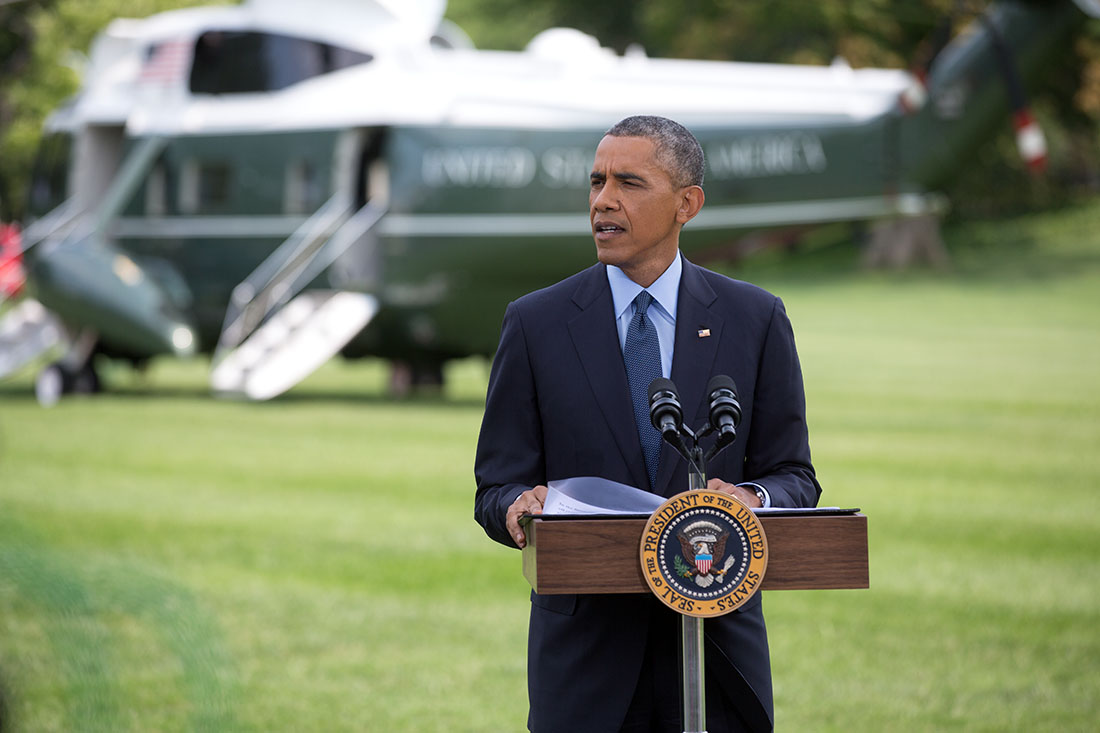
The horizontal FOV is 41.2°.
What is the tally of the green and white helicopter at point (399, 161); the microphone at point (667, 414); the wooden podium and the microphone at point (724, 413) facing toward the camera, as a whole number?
1

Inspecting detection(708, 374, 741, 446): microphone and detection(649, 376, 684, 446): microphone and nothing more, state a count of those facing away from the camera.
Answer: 2

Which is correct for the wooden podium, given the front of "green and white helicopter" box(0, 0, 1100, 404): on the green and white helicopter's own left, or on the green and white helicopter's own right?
on the green and white helicopter's own left

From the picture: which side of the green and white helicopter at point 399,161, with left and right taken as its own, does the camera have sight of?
left

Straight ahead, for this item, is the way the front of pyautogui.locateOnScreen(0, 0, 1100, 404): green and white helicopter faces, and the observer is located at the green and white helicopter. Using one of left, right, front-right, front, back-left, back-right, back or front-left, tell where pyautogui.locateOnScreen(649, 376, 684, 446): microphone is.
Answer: left

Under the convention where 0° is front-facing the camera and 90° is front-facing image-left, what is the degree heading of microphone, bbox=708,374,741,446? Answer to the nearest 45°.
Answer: approximately 180°

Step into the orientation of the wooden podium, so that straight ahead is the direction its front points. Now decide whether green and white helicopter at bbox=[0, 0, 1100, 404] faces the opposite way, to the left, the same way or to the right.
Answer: to the right

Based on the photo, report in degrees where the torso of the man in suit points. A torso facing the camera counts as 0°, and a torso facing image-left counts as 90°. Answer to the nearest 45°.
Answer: approximately 0°

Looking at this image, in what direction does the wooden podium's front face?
toward the camera

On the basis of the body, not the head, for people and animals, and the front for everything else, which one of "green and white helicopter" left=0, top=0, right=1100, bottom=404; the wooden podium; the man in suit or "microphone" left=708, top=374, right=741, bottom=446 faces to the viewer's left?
the green and white helicopter

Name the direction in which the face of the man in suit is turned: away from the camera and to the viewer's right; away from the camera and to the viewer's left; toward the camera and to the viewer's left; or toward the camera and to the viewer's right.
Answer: toward the camera and to the viewer's left

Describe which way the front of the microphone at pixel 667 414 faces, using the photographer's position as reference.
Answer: facing away from the viewer

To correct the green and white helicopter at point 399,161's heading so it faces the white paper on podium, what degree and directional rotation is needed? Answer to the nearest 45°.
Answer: approximately 90° to its left
